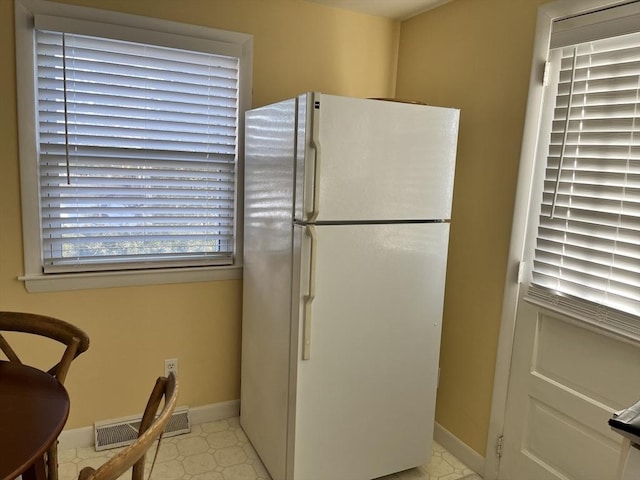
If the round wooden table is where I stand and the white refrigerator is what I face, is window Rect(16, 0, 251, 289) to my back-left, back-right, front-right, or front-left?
front-left

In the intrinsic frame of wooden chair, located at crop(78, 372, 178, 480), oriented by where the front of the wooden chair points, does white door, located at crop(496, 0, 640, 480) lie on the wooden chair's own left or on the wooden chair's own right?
on the wooden chair's own right

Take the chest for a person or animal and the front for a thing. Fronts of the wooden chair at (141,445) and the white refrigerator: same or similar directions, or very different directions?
very different directions

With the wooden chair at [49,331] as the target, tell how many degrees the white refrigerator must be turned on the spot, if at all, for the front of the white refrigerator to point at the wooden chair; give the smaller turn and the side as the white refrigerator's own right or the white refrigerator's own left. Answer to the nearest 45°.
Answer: approximately 90° to the white refrigerator's own right

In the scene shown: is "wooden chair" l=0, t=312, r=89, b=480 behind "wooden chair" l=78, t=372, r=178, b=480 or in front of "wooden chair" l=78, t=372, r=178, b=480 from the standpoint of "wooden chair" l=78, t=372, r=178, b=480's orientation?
in front

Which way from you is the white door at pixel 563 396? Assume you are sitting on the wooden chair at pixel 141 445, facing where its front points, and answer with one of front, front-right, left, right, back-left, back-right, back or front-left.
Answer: back-right

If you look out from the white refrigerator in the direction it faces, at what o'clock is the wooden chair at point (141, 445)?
The wooden chair is roughly at 2 o'clock from the white refrigerator.

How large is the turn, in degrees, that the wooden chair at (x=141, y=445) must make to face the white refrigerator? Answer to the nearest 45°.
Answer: approximately 90° to its right

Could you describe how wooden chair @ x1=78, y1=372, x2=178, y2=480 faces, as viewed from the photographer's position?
facing away from the viewer and to the left of the viewer

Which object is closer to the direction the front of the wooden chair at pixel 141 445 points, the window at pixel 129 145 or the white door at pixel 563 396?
the window

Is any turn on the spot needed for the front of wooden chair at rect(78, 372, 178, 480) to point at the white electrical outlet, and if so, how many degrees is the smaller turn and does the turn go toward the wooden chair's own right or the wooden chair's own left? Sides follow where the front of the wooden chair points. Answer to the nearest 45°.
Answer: approximately 45° to the wooden chair's own right

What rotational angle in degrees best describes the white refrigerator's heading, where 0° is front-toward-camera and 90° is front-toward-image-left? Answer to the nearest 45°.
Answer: approximately 315°

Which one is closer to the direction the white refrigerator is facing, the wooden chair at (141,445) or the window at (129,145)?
the wooden chair
